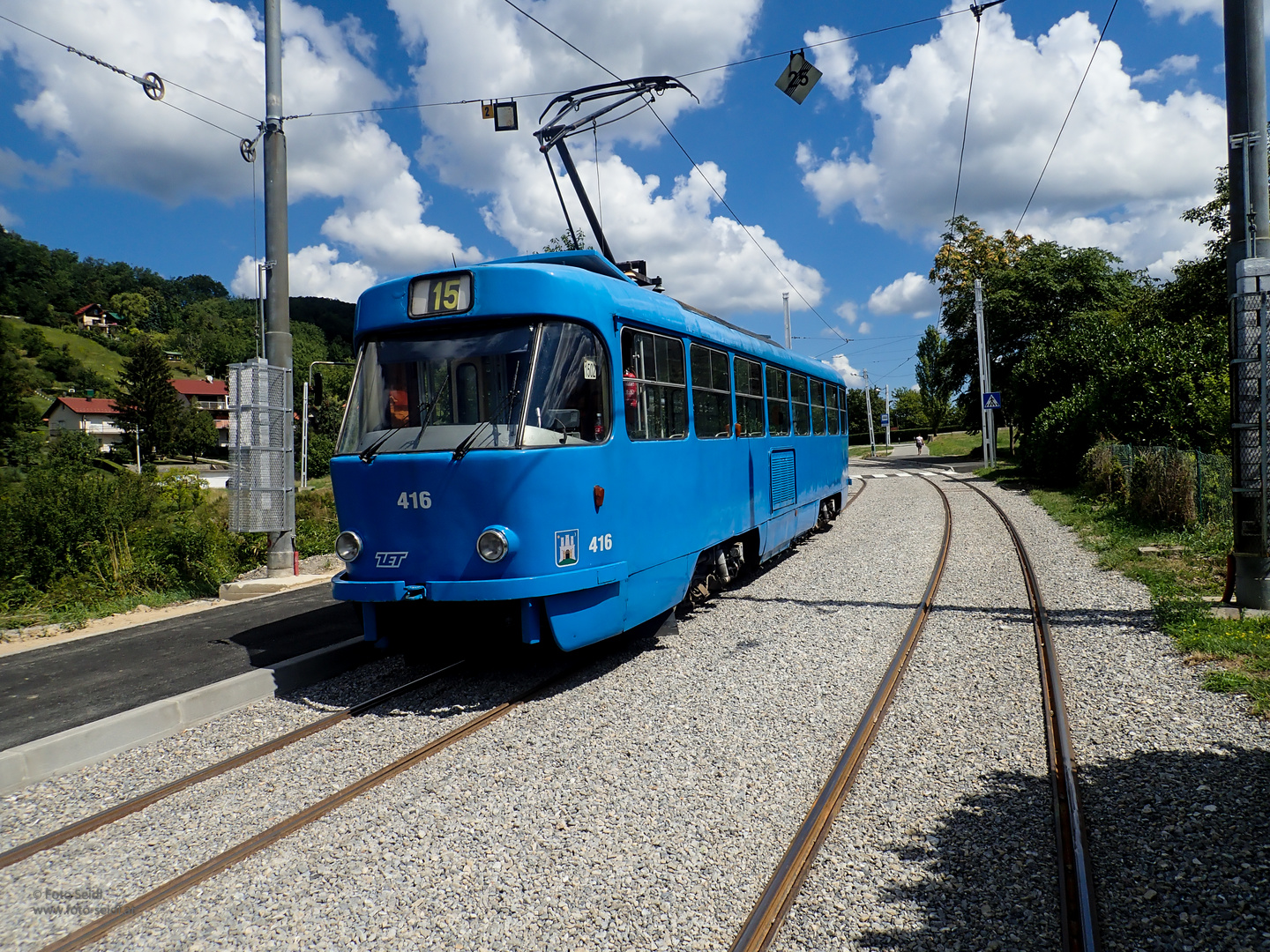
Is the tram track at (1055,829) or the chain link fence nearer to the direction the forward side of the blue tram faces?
the tram track

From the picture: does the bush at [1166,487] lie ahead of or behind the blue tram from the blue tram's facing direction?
behind

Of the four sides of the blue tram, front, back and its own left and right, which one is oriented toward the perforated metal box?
right

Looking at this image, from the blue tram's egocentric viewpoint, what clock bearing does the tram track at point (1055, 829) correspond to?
The tram track is roughly at 11 o'clock from the blue tram.

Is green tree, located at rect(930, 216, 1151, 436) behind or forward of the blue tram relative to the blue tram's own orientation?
behind

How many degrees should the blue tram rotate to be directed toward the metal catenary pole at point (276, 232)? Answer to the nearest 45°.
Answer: approximately 90° to its right

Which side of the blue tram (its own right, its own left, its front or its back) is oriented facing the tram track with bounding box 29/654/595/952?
front

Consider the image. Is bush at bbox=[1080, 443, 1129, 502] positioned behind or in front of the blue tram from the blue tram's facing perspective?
behind

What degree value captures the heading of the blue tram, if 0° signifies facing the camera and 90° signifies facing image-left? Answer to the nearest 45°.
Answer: approximately 45°
